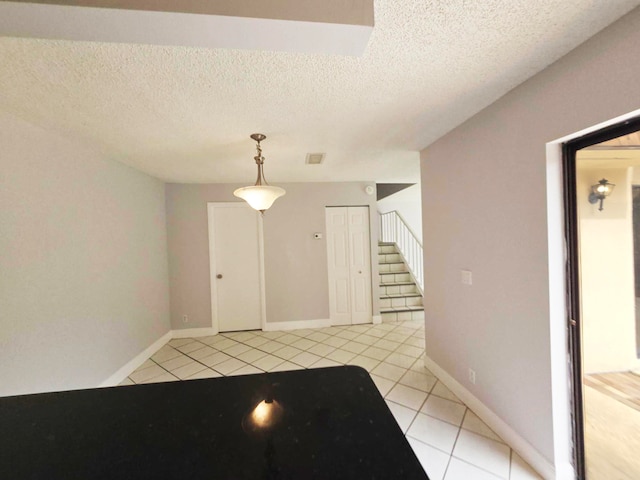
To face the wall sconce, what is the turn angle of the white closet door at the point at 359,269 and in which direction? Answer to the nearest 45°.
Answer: approximately 45° to its left

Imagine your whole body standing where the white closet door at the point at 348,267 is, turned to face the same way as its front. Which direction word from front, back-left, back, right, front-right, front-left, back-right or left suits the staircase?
back-left

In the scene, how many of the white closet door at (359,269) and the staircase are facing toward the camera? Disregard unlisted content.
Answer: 2

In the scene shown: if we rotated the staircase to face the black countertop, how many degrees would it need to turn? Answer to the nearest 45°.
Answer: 0° — it already faces it

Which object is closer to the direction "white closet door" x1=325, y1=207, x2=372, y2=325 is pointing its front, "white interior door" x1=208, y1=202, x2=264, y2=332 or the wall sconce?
the wall sconce

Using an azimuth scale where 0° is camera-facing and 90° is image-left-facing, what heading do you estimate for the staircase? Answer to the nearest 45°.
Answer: approximately 0°

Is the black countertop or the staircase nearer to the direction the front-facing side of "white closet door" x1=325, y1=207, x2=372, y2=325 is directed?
the black countertop

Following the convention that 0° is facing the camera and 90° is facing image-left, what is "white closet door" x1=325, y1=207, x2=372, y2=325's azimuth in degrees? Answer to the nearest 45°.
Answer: approximately 0°
